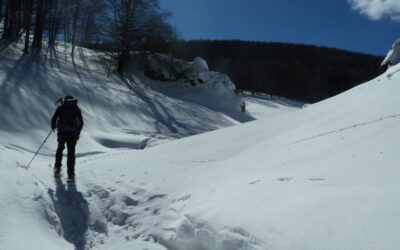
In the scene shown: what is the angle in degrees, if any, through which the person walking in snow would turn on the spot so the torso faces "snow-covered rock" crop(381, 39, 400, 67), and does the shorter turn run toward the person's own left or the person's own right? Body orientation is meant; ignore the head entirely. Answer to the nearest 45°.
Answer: approximately 45° to the person's own right

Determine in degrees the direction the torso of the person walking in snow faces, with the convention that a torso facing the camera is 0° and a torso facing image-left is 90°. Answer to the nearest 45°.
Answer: approximately 180°
